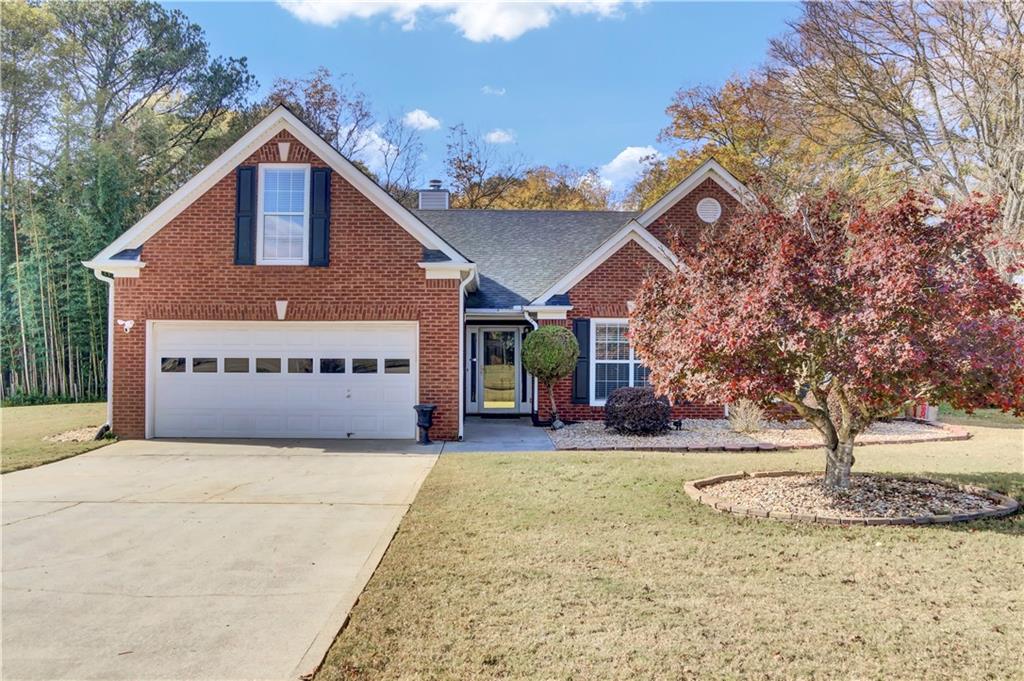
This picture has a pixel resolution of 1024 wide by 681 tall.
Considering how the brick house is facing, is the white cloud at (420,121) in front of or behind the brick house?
behind

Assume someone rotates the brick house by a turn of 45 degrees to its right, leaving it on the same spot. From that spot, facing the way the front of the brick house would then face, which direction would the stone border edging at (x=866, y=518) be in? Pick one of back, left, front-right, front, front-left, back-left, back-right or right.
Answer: left

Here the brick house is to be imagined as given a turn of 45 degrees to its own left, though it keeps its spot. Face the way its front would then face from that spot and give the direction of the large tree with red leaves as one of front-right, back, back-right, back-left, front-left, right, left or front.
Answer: front

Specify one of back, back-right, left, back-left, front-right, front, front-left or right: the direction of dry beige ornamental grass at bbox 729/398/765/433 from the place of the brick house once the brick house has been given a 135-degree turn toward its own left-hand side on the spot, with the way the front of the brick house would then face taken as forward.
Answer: front-right

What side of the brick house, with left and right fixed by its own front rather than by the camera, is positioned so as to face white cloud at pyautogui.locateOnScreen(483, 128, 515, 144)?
back

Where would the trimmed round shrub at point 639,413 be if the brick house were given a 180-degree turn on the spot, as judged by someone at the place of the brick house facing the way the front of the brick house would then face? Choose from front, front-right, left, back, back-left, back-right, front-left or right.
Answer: right

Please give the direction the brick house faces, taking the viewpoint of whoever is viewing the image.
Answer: facing the viewer

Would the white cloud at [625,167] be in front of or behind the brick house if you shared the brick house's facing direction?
behind

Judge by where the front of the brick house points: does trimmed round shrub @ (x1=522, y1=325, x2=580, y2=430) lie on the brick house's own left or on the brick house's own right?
on the brick house's own left
